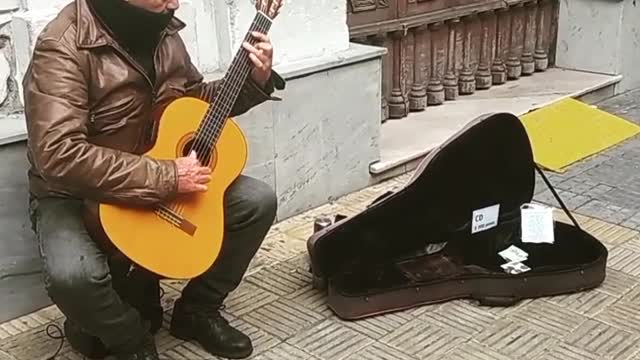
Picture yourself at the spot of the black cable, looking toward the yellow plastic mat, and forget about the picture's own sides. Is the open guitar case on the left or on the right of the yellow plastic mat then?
right

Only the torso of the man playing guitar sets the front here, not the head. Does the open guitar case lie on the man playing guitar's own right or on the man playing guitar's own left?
on the man playing guitar's own left

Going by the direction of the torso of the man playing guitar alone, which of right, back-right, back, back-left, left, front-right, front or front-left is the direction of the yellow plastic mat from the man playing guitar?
left

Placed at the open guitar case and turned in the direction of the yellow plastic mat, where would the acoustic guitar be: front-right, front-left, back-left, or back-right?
back-left

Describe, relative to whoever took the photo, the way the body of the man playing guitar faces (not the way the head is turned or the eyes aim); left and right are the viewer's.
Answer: facing the viewer and to the right of the viewer
